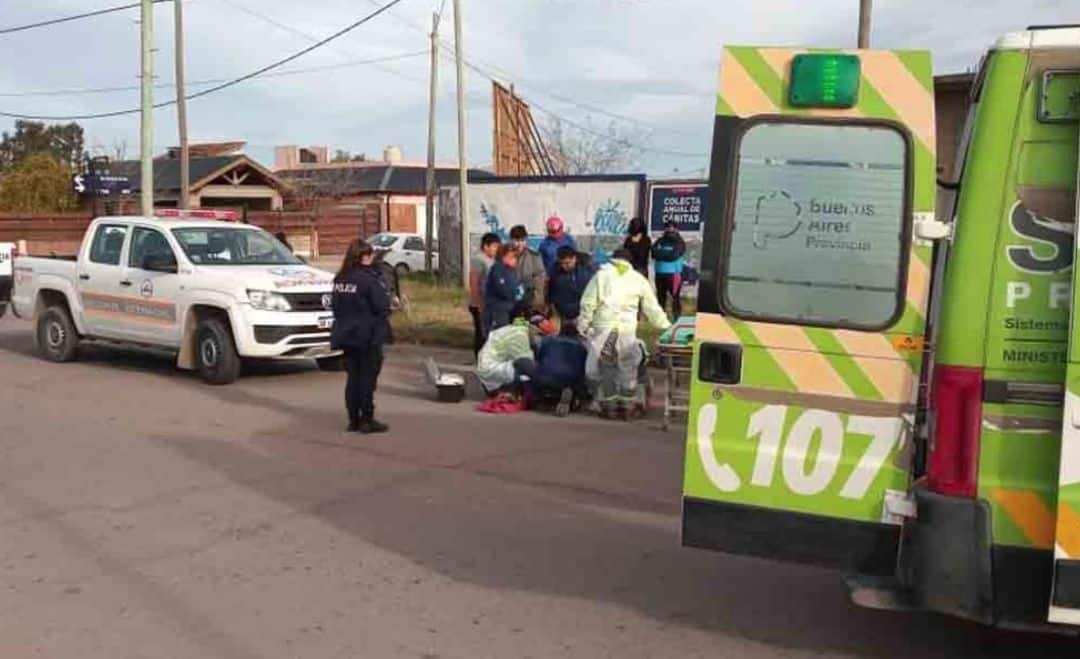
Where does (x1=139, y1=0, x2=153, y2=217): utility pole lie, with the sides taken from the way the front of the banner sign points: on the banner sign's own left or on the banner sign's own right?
on the banner sign's own right

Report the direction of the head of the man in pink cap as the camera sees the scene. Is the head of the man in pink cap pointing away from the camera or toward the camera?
toward the camera

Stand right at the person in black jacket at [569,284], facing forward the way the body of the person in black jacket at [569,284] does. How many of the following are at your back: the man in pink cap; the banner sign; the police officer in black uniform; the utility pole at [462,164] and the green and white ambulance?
3

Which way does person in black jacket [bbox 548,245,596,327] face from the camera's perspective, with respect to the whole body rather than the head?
toward the camera

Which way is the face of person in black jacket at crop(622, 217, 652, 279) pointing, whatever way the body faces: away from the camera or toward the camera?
toward the camera

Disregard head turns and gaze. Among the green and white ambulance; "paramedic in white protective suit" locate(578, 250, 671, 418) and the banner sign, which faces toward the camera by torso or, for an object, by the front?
the banner sign

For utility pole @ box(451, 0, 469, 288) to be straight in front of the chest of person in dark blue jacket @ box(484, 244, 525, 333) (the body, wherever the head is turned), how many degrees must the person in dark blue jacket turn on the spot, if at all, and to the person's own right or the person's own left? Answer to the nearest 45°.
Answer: approximately 135° to the person's own left

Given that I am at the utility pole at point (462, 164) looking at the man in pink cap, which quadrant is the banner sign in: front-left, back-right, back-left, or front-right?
front-left

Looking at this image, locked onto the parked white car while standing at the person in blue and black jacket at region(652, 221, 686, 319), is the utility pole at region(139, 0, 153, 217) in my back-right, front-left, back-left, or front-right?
front-left

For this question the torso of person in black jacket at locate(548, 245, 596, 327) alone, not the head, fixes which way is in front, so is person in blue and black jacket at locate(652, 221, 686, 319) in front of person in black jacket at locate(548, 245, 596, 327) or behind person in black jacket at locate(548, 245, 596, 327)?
behind

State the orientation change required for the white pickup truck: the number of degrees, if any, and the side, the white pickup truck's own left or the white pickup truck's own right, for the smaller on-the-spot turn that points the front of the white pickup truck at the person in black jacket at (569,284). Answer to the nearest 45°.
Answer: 0° — it already faces them

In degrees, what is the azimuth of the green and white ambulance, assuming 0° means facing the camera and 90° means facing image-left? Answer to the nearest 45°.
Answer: approximately 270°

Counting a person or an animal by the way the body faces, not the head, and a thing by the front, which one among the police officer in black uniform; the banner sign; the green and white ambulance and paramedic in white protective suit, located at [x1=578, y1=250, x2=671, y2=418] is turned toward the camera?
the banner sign
